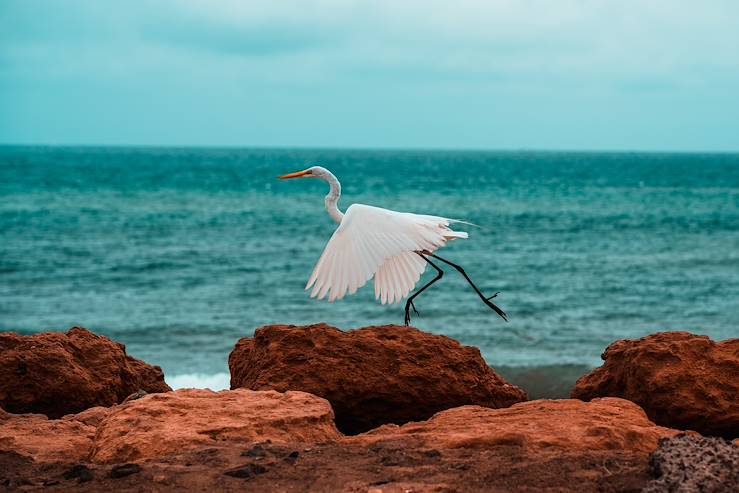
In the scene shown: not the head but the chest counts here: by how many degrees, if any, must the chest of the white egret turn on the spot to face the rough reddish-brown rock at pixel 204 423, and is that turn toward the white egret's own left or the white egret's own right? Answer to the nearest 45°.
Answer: approximately 45° to the white egret's own left

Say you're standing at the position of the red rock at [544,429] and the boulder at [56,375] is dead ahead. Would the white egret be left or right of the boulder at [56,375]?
right

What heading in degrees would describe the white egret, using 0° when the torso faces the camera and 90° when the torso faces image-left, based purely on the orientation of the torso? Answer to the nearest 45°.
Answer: approximately 90°

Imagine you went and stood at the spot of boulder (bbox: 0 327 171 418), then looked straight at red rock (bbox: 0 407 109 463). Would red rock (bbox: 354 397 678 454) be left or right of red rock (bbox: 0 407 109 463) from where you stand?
left

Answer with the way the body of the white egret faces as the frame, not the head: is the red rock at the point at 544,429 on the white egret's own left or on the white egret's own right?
on the white egret's own left

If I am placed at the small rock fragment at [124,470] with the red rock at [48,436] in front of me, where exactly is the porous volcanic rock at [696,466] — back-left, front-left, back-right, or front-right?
back-right

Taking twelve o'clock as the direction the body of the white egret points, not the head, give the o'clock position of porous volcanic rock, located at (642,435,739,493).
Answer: The porous volcanic rock is roughly at 8 o'clock from the white egret.

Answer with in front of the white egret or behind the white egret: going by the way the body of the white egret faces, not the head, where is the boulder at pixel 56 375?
in front

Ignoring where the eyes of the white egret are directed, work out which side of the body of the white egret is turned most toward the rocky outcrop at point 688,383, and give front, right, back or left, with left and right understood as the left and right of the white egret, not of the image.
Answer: back

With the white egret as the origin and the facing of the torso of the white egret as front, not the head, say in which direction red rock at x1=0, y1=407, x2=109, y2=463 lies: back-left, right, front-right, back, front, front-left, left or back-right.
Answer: front-left

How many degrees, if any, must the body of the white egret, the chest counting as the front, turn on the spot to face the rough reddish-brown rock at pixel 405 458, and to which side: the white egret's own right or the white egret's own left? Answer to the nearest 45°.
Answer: approximately 90° to the white egret's own left

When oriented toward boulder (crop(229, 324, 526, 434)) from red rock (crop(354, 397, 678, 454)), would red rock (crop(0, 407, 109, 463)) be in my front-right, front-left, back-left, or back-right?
front-left

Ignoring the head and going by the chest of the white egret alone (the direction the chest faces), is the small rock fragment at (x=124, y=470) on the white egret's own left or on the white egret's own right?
on the white egret's own left
